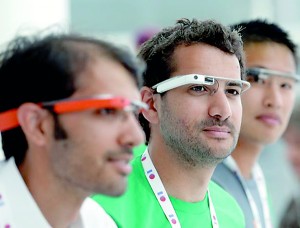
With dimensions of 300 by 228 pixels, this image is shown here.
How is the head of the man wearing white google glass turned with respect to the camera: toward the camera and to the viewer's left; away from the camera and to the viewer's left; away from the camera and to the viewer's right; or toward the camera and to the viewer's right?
toward the camera and to the viewer's right

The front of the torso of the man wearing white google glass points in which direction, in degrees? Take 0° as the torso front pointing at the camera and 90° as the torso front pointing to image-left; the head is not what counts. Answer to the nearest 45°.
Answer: approximately 315°

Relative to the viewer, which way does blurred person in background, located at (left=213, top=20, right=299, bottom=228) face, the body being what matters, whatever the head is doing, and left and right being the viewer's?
facing the viewer and to the right of the viewer

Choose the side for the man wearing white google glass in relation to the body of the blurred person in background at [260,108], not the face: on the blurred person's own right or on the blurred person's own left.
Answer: on the blurred person's own right

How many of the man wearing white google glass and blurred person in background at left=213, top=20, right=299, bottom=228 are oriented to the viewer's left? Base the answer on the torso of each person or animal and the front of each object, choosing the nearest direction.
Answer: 0

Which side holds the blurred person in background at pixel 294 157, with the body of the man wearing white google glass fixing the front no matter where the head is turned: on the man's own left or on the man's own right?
on the man's own left

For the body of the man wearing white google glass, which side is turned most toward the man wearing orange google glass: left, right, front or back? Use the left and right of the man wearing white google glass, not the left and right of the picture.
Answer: right

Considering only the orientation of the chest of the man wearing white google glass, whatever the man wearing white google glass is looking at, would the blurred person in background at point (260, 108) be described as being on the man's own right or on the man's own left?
on the man's own left
